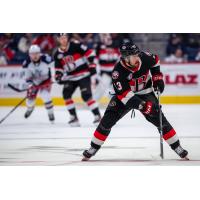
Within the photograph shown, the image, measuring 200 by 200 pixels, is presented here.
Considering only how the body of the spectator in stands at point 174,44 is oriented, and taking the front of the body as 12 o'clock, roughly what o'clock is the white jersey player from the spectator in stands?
The white jersey player is roughly at 2 o'clock from the spectator in stands.

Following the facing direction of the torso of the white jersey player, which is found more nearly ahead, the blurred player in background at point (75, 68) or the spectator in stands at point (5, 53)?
the blurred player in background

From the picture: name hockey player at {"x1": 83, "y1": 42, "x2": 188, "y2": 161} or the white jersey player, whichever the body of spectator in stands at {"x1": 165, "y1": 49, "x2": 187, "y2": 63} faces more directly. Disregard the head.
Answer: the hockey player

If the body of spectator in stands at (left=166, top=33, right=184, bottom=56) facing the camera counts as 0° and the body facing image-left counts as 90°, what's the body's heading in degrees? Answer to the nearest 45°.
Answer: approximately 0°

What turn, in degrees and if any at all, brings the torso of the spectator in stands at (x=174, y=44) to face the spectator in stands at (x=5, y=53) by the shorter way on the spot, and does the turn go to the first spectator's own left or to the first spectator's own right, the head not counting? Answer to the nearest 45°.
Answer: approximately 90° to the first spectator's own right

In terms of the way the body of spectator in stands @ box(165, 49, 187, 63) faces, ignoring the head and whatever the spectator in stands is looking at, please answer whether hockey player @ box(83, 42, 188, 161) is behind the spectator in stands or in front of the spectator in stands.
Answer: in front

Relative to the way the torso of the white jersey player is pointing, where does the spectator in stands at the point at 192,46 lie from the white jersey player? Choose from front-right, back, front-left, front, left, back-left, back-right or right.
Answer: left
